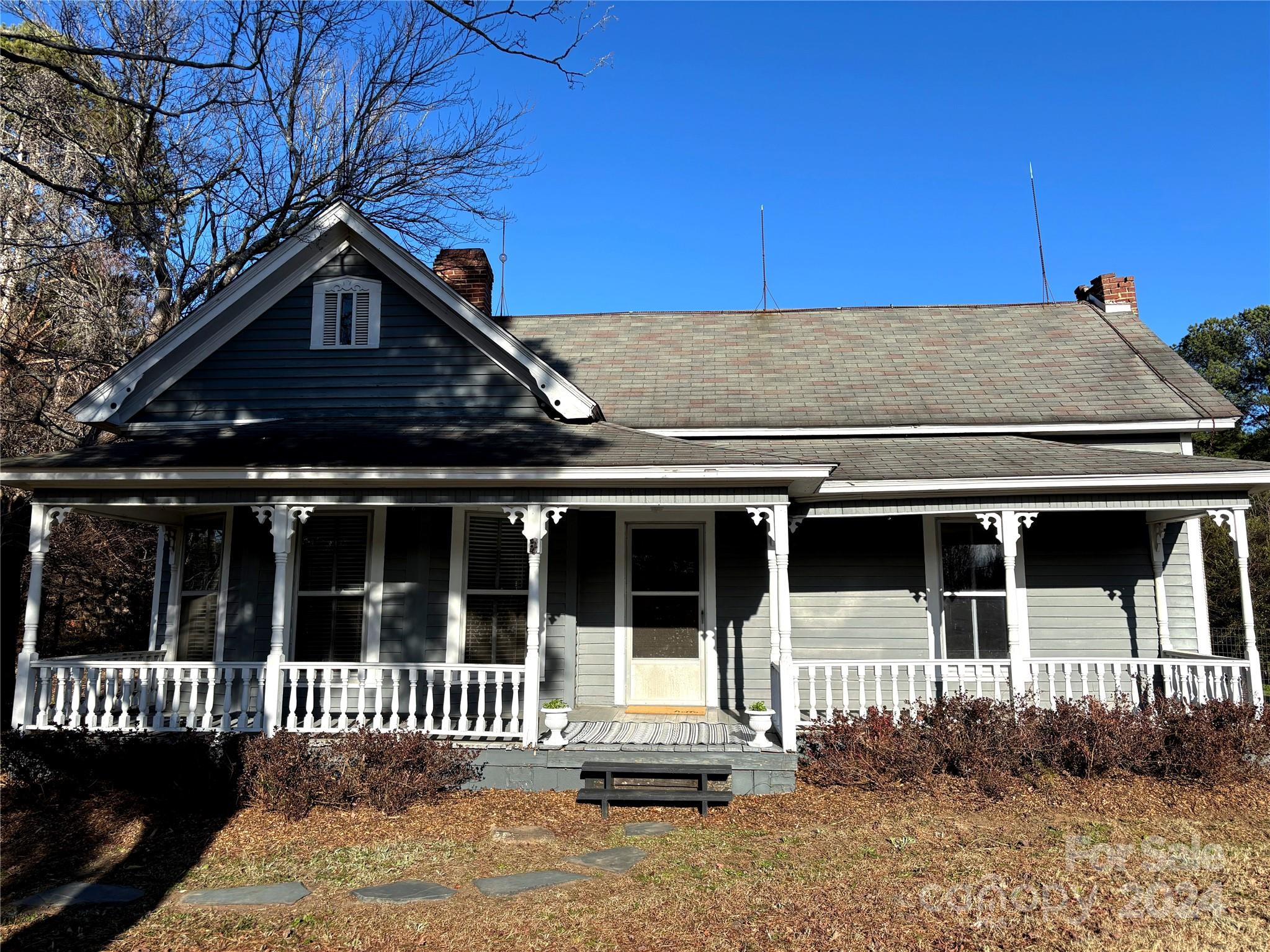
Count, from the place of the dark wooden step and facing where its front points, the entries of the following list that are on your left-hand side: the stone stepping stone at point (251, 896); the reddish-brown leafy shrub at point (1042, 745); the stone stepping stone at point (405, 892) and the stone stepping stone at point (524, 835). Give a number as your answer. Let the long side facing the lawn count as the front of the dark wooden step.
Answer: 1

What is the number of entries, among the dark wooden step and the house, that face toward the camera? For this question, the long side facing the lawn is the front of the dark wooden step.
2

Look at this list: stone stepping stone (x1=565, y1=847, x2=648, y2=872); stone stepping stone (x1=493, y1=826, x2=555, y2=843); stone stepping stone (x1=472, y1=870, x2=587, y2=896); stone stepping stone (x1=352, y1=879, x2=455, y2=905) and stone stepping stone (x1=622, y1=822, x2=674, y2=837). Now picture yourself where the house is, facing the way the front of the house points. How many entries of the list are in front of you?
5

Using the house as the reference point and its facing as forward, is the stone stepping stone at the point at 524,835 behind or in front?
in front

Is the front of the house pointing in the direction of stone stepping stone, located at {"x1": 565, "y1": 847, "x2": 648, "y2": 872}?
yes

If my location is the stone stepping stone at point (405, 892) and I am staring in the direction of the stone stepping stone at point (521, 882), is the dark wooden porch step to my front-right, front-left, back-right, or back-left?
front-left

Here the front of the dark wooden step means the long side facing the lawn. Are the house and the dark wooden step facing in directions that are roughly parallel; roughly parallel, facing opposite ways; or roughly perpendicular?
roughly parallel

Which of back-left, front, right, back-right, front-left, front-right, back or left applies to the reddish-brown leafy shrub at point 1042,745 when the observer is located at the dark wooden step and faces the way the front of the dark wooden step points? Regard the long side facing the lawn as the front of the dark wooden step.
left

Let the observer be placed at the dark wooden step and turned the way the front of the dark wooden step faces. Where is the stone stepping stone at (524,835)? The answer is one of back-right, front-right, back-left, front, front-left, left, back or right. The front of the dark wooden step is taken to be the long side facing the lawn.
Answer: front-right

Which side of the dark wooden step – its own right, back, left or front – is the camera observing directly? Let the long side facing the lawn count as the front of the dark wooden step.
front

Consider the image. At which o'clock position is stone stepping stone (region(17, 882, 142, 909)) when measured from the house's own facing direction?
The stone stepping stone is roughly at 1 o'clock from the house.

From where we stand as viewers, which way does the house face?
facing the viewer

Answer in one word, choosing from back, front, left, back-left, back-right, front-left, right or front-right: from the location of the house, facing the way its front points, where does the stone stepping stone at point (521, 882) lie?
front
